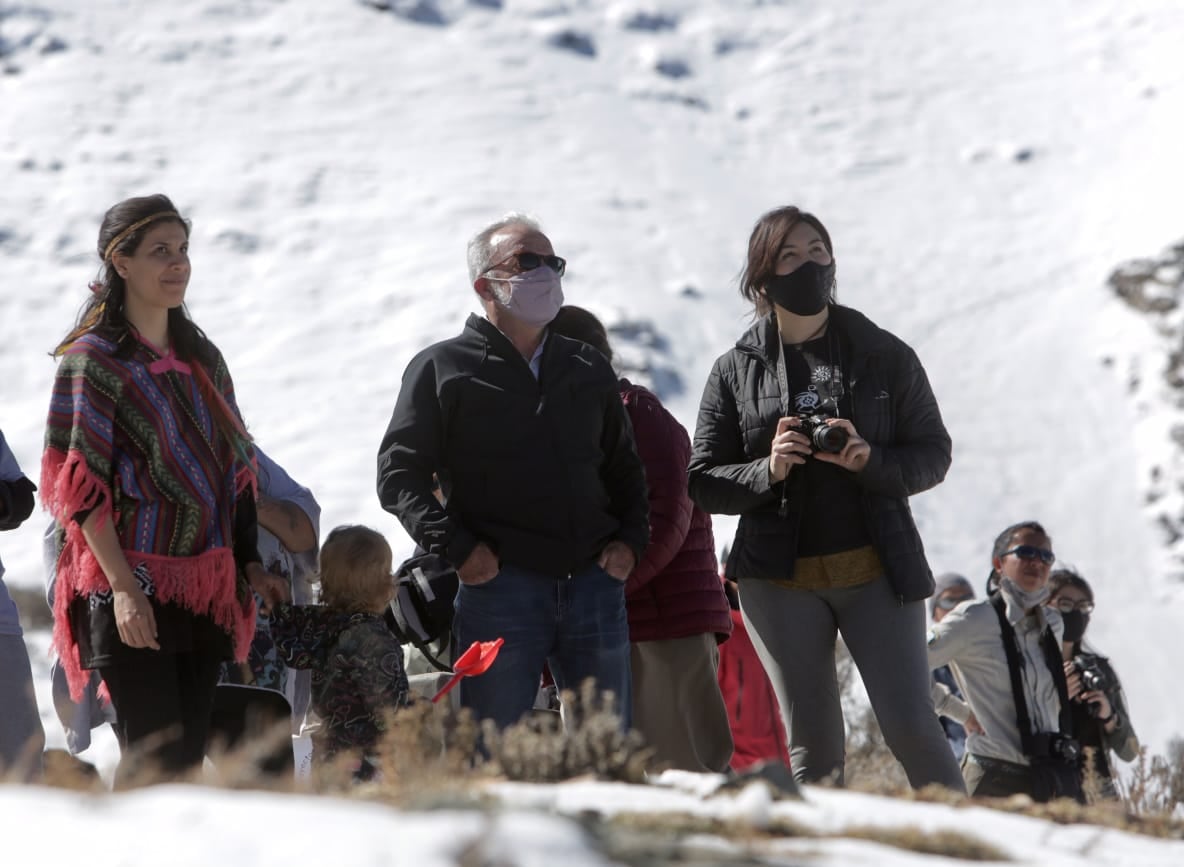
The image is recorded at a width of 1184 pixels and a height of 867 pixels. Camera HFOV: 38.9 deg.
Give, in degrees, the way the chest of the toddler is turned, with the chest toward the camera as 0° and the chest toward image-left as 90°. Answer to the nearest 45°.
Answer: approximately 180°

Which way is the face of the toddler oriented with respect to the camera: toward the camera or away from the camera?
away from the camera

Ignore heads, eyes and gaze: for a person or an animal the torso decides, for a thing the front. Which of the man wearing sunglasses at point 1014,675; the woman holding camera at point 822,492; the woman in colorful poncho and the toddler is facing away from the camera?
the toddler

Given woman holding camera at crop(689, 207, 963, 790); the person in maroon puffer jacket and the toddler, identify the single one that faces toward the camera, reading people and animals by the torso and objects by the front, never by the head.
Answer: the woman holding camera

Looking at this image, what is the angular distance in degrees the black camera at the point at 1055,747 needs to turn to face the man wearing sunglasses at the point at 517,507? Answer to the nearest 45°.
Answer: approximately 90° to its right

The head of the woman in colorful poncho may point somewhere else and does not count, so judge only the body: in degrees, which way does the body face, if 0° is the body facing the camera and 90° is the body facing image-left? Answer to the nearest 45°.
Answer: approximately 315°

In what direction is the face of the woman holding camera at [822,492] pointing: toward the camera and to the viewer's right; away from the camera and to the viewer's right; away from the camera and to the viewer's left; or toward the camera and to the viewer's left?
toward the camera and to the viewer's right

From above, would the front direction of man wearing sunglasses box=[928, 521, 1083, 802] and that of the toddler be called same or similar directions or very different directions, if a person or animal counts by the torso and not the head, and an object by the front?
very different directions

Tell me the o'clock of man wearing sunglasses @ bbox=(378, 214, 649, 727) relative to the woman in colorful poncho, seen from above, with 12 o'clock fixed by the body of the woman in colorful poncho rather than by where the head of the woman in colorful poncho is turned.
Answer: The man wearing sunglasses is roughly at 10 o'clock from the woman in colorful poncho.
